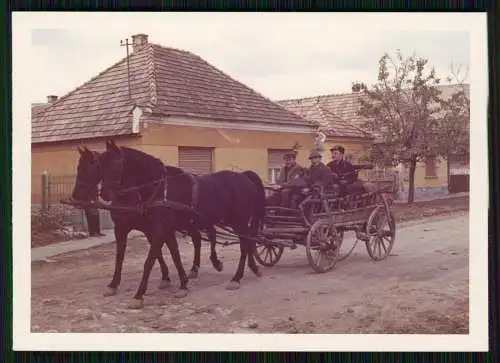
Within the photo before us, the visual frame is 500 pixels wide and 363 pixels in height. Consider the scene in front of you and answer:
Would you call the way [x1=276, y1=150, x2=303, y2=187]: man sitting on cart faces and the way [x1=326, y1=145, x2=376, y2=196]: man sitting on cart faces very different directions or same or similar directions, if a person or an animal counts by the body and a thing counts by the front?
same or similar directions

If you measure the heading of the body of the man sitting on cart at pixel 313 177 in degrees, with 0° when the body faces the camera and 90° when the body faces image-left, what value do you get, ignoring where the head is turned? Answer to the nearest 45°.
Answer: approximately 45°

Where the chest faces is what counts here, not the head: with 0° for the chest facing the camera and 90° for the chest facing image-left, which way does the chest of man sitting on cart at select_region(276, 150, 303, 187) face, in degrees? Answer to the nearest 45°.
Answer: approximately 45°
